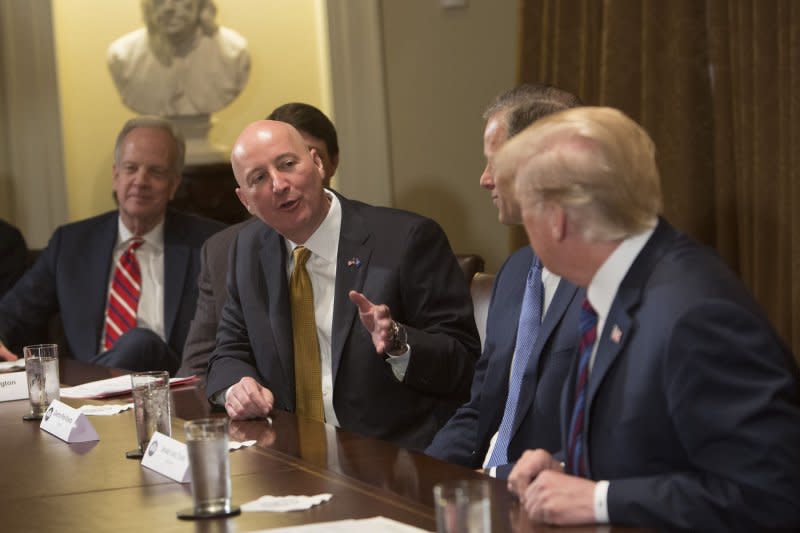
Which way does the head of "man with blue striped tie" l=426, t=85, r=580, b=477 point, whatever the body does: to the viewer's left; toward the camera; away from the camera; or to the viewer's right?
to the viewer's left

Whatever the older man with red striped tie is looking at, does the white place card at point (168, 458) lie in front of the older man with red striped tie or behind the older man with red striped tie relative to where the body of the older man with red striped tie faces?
in front

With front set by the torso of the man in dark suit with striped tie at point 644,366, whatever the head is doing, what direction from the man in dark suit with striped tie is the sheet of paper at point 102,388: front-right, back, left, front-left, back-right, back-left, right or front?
front-right

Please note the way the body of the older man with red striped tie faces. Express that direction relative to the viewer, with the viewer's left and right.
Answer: facing the viewer

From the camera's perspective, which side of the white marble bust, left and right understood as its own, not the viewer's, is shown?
front

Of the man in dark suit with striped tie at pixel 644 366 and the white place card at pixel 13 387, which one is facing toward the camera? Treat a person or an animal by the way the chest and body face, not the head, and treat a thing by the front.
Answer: the white place card

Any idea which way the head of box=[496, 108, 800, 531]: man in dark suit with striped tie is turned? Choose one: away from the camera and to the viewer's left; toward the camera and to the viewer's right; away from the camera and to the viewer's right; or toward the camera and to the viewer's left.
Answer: away from the camera and to the viewer's left

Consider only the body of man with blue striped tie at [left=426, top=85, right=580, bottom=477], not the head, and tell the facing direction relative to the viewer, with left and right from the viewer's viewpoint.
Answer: facing the viewer and to the left of the viewer

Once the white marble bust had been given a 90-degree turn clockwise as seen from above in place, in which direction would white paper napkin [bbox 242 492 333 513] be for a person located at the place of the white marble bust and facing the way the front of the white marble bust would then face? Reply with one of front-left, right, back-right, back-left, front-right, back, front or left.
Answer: left

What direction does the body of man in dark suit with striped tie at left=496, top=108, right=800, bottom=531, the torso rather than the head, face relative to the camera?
to the viewer's left

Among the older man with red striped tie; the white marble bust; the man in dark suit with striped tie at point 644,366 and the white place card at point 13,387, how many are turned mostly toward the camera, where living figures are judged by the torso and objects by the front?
3

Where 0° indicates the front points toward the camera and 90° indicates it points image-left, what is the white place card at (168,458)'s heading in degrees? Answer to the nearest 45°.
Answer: approximately 45°
